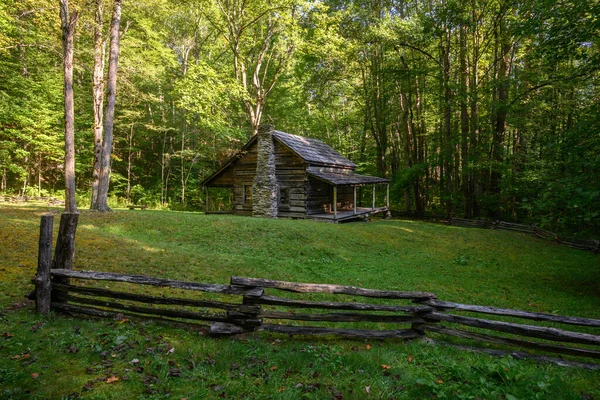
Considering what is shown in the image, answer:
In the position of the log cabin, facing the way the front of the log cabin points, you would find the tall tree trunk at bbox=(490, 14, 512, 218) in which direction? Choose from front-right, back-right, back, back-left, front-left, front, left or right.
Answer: front-left

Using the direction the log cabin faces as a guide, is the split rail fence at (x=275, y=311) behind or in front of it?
in front

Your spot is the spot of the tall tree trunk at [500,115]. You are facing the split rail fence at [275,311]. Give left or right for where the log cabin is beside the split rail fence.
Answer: right

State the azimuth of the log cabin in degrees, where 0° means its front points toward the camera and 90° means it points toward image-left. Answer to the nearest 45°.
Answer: approximately 315°

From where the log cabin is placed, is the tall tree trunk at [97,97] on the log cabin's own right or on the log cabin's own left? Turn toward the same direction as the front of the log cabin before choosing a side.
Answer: on the log cabin's own right

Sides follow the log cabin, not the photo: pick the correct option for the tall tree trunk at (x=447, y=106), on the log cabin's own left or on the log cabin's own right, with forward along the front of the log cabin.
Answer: on the log cabin's own left

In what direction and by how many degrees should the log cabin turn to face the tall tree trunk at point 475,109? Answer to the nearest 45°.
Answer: approximately 45° to its left
